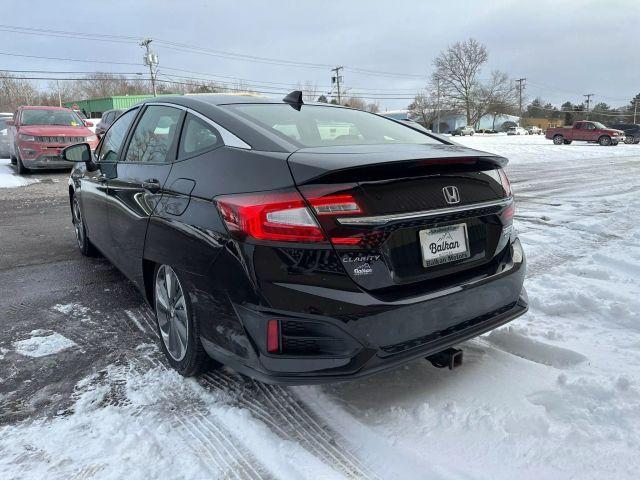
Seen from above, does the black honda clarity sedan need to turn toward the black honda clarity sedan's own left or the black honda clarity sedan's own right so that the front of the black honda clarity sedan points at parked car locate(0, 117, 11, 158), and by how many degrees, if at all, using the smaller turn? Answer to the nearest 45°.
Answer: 0° — it already faces it

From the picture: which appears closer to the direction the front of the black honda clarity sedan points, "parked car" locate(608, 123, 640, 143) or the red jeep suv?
the red jeep suv

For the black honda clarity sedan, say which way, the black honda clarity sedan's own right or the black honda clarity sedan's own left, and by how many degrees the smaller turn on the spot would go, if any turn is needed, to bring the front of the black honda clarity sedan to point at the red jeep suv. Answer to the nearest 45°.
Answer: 0° — it already faces it

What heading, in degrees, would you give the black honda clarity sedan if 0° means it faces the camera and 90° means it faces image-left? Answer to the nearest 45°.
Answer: approximately 135°

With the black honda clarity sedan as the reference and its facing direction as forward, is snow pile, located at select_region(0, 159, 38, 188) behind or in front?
in front

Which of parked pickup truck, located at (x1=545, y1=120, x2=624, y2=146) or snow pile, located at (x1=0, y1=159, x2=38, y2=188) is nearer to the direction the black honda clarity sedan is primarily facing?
the snow pile
